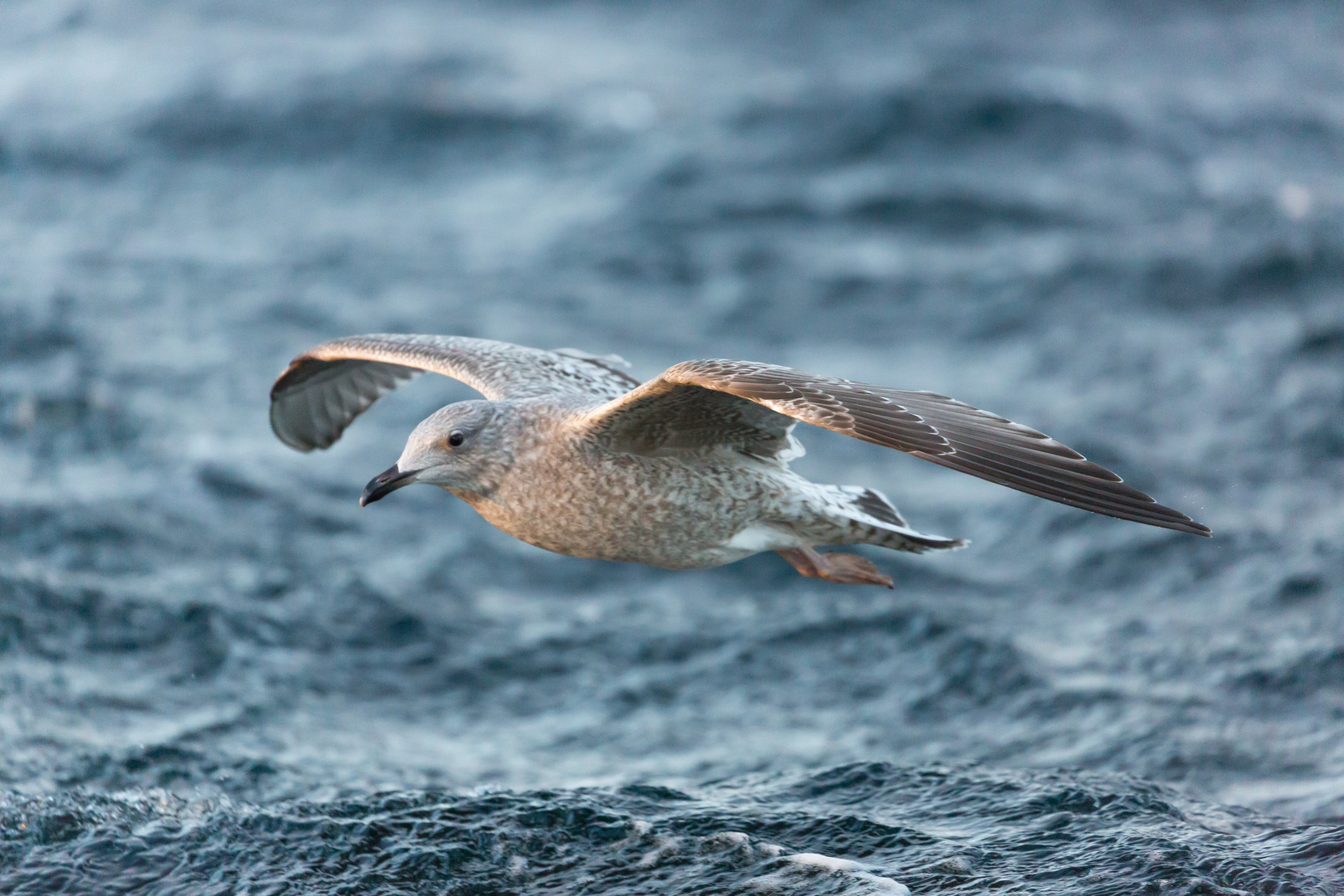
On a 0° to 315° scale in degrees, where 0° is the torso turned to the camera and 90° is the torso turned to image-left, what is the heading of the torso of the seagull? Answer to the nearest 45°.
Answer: approximately 45°
